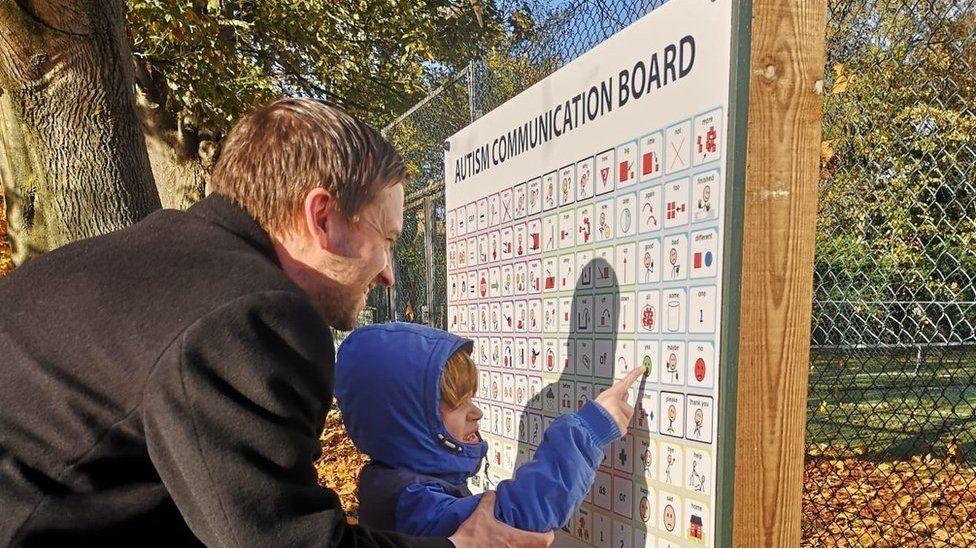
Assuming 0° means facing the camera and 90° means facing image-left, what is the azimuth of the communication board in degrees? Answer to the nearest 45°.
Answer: approximately 45°

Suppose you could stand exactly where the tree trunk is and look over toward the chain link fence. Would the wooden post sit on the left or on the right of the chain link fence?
right

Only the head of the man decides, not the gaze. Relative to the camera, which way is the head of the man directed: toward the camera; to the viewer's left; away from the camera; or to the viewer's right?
to the viewer's right

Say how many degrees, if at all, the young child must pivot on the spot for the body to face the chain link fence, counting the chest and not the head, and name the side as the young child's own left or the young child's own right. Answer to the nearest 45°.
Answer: approximately 45° to the young child's own left

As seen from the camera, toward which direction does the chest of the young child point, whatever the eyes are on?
to the viewer's right

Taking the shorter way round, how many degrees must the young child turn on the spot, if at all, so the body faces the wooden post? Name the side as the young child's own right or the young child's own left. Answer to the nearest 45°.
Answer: approximately 45° to the young child's own right

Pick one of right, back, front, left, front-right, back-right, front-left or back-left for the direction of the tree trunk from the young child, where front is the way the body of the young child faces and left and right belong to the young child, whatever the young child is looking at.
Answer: back-left

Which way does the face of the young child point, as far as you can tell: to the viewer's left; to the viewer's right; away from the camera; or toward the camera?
to the viewer's right

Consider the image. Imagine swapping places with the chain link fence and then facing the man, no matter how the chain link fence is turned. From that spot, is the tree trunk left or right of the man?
right

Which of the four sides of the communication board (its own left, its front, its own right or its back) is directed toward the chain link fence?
back
